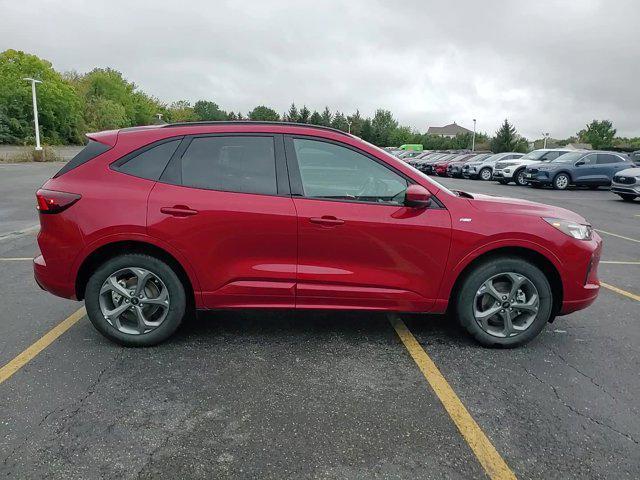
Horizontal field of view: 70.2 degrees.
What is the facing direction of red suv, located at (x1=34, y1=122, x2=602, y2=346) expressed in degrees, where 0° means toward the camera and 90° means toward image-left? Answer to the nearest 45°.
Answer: approximately 270°
